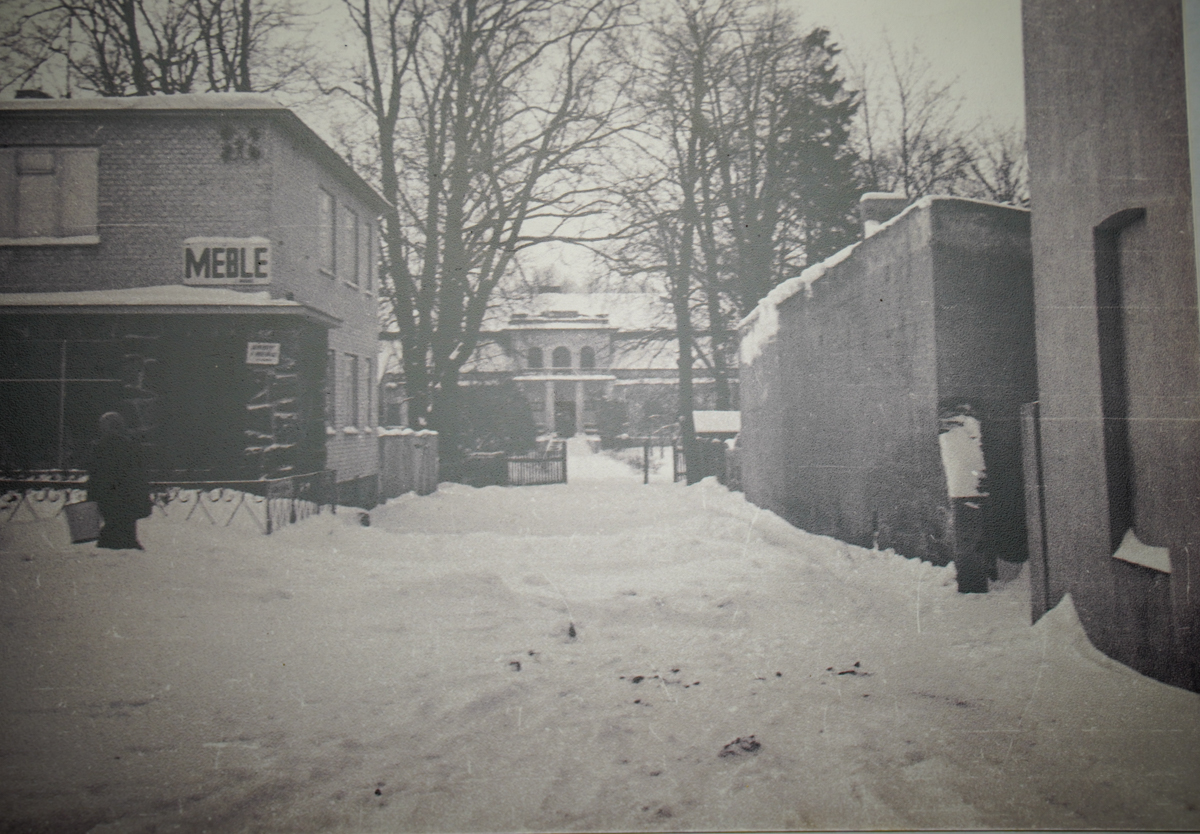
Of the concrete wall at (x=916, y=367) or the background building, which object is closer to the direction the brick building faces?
the concrete wall

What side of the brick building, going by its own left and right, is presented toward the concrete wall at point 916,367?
left

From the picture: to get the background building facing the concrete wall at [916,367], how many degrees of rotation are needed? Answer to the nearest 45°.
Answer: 0° — it already faces it

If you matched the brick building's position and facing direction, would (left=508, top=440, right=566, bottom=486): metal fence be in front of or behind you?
behind

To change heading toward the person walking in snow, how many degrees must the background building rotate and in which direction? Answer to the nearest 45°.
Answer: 0° — it already faces them

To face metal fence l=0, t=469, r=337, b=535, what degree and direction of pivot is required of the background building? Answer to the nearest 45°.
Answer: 0° — it already faces it

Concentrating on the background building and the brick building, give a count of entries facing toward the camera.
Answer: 2

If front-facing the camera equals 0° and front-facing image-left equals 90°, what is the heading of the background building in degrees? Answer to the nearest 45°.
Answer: approximately 0°

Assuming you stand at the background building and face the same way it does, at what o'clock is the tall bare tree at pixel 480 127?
The tall bare tree is roughly at 12 o'clock from the background building.

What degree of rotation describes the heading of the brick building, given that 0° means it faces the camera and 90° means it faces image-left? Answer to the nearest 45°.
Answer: approximately 0°

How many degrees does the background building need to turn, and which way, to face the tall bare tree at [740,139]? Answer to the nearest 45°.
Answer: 0° — it already faces it
